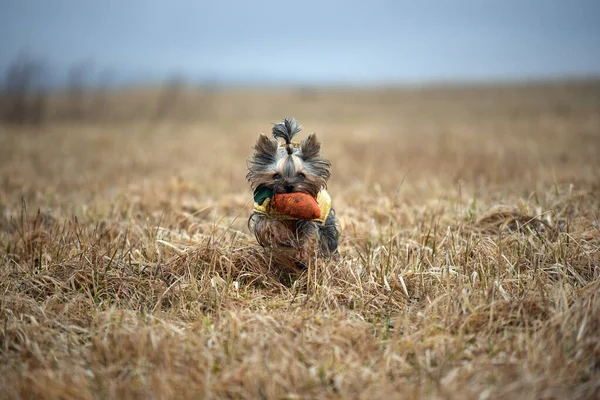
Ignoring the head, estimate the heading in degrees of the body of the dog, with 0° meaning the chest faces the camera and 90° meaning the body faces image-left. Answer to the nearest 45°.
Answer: approximately 0°
